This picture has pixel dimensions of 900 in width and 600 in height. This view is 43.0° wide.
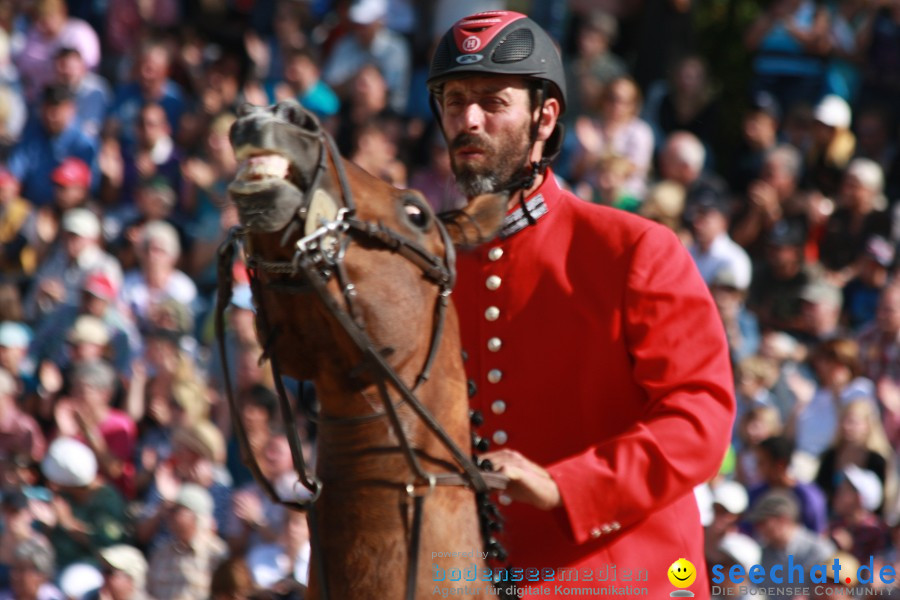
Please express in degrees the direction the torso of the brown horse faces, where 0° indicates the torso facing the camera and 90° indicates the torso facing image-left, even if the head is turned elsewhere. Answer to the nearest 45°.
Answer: approximately 45°

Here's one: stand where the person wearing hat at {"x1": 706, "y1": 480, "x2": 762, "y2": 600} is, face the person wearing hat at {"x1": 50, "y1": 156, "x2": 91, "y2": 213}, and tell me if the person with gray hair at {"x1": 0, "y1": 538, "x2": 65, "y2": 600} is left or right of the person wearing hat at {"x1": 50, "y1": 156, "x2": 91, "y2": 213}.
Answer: left

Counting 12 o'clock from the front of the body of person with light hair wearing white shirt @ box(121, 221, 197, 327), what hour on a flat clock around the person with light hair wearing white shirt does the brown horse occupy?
The brown horse is roughly at 12 o'clock from the person with light hair wearing white shirt.

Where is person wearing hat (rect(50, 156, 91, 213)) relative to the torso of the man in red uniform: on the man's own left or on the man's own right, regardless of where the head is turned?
on the man's own right

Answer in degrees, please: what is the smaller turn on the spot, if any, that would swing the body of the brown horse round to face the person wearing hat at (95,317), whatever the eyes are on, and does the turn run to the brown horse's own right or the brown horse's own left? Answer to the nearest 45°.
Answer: approximately 135° to the brown horse's own right

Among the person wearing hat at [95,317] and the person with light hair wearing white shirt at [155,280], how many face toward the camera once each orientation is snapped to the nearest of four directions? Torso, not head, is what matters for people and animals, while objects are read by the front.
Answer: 2

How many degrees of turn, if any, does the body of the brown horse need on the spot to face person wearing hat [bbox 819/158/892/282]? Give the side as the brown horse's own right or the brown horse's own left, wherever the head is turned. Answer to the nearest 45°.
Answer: approximately 180°
